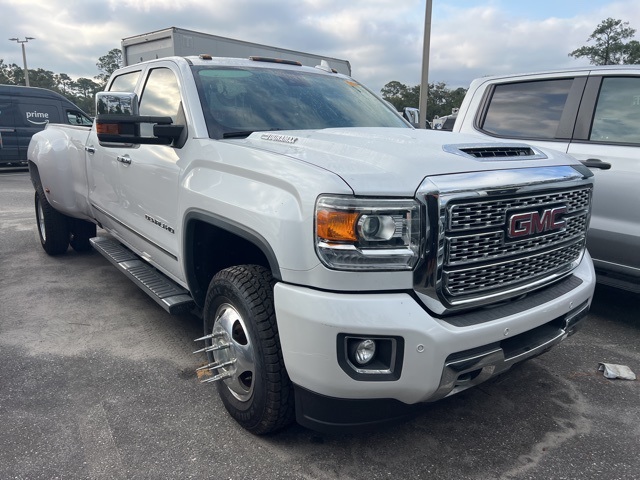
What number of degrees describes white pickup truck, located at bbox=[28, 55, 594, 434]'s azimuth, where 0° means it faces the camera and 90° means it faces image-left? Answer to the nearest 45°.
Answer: approximately 315°

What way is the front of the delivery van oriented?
to the viewer's right

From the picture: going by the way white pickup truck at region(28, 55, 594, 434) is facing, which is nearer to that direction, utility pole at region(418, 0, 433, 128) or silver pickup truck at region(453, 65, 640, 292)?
the silver pickup truck

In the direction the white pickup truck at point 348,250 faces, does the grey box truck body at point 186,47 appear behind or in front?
behind

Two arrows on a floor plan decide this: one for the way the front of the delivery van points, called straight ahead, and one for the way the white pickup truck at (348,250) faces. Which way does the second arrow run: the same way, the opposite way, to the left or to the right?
to the right

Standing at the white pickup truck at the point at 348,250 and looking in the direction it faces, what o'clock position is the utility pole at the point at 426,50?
The utility pole is roughly at 8 o'clock from the white pickup truck.

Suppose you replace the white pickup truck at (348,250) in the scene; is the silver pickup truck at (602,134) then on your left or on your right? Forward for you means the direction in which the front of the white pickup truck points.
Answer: on your left

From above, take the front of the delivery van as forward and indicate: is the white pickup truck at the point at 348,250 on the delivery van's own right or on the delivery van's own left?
on the delivery van's own right
